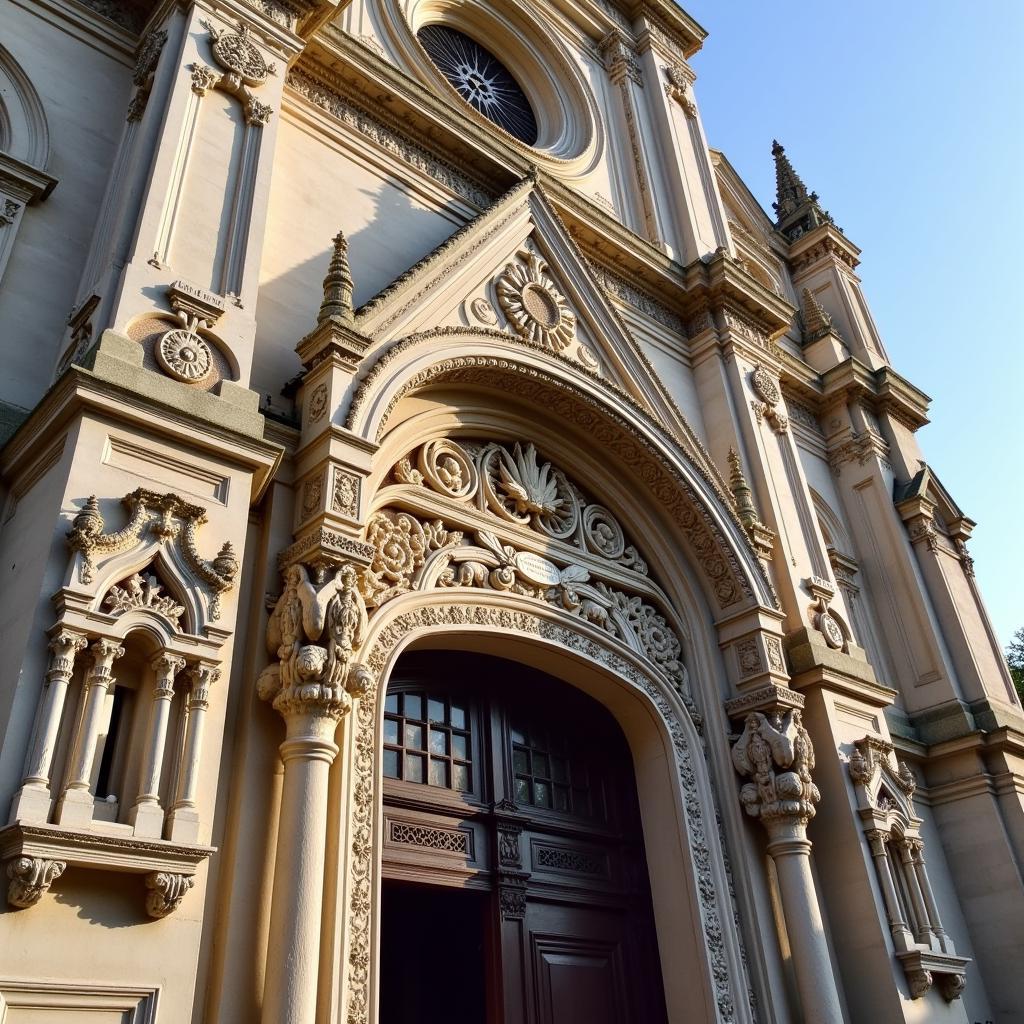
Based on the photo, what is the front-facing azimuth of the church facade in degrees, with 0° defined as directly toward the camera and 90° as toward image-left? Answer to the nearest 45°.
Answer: approximately 315°
